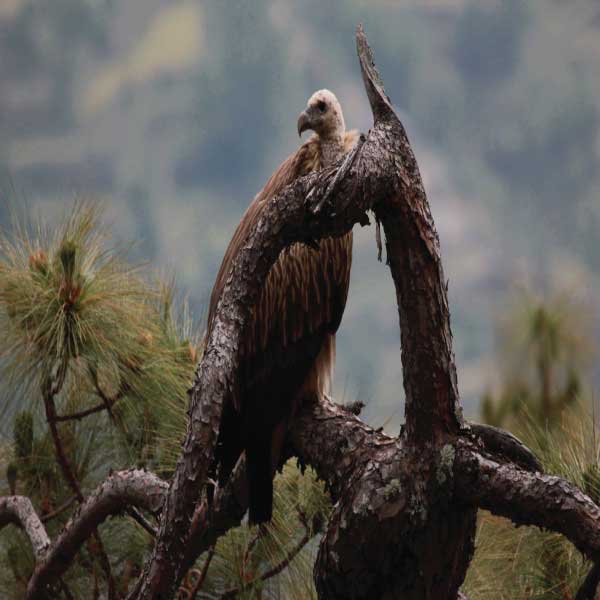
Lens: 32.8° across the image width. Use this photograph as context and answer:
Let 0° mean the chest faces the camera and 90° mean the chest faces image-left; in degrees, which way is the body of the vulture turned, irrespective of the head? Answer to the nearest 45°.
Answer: approximately 225°

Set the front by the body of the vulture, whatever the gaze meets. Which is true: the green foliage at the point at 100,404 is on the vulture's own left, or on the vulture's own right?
on the vulture's own left

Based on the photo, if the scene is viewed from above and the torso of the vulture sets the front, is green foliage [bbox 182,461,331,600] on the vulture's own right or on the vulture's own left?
on the vulture's own left
